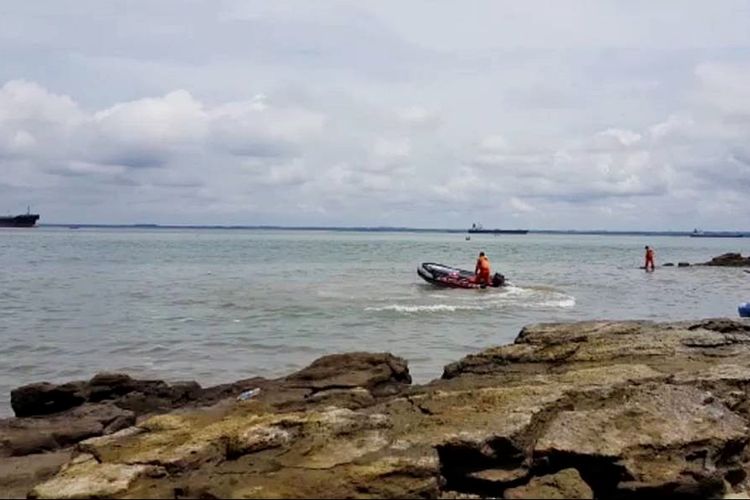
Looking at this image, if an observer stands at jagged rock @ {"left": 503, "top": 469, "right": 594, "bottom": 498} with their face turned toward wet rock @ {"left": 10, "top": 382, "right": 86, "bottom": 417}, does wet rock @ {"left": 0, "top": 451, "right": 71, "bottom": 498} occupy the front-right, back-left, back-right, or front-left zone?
front-left

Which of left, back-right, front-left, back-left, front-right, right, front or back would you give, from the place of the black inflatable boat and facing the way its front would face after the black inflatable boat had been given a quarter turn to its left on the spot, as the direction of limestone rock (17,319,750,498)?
front

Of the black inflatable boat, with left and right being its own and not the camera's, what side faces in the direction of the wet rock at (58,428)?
left

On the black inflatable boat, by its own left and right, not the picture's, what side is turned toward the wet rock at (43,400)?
left

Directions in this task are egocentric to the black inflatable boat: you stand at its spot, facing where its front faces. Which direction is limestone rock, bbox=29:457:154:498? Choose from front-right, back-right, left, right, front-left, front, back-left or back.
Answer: left

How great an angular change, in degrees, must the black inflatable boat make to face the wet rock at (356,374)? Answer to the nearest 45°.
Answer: approximately 90° to its left

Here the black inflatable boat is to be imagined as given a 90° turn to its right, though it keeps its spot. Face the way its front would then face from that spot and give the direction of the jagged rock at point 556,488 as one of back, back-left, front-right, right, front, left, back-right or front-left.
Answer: back

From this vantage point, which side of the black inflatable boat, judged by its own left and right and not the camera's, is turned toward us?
left

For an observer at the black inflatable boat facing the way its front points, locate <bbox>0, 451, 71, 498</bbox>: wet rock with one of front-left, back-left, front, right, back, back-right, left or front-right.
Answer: left

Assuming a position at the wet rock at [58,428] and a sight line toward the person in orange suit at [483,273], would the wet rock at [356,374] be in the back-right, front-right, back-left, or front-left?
front-right
